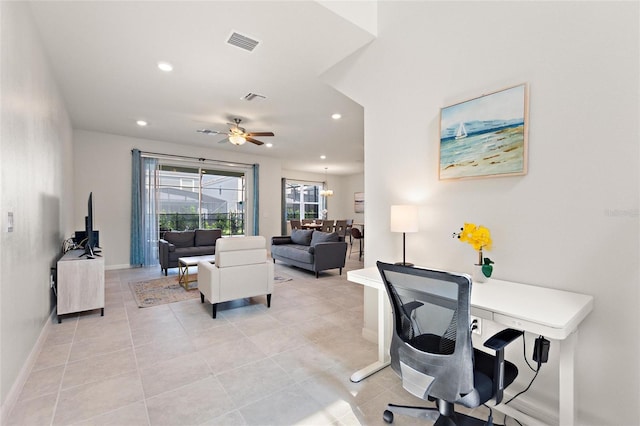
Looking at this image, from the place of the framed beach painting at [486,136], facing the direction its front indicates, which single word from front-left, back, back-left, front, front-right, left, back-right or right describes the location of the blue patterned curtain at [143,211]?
front-right

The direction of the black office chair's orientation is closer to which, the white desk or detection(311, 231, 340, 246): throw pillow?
the white desk

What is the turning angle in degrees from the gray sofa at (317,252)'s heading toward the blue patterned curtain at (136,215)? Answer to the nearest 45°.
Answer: approximately 45° to its right

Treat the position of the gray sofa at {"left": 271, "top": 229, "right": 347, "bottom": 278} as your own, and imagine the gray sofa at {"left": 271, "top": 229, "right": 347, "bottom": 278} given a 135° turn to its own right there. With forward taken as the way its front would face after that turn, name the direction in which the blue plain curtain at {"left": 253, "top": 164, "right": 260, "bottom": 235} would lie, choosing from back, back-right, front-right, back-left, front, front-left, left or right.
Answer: front-left

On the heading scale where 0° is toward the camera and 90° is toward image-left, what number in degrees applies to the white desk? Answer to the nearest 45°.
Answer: approximately 45°

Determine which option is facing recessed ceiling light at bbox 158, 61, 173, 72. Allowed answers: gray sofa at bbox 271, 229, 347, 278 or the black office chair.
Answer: the gray sofa

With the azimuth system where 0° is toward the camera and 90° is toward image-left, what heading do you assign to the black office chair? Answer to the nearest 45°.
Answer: approximately 225°

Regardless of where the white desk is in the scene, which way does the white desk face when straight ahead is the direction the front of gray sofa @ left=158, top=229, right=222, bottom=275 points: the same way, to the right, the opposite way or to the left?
to the right

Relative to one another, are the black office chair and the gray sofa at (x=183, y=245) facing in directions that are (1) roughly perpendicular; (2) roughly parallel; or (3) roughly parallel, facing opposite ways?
roughly perpendicular

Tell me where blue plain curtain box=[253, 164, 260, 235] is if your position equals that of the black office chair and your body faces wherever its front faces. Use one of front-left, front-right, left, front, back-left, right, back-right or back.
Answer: left

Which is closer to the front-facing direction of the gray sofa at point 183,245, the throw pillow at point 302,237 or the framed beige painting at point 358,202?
the throw pillow

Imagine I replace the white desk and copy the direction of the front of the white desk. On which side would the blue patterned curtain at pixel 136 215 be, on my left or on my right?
on my right
